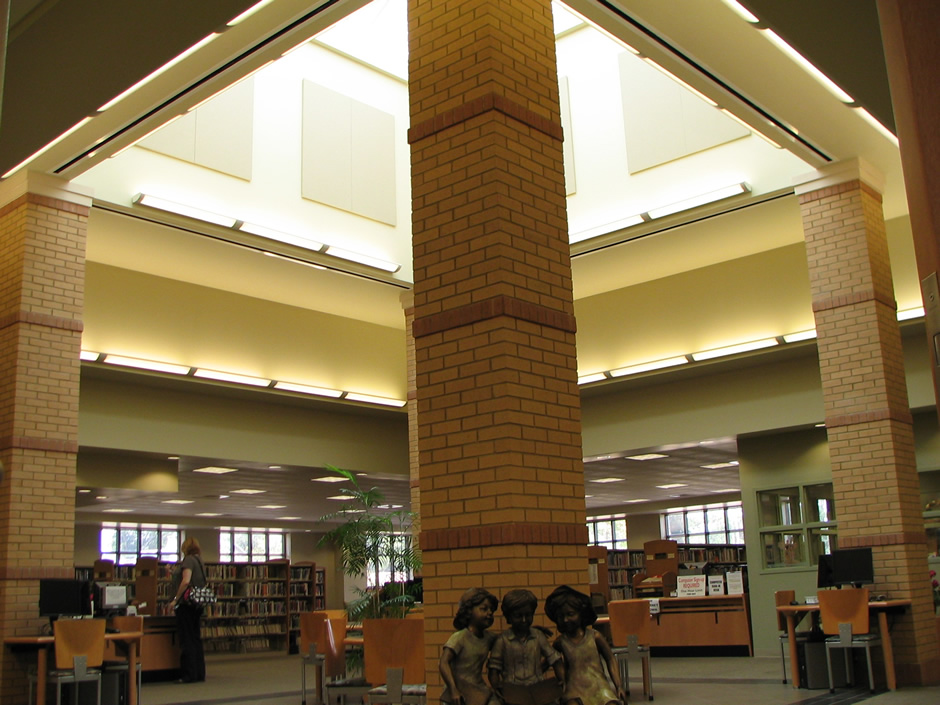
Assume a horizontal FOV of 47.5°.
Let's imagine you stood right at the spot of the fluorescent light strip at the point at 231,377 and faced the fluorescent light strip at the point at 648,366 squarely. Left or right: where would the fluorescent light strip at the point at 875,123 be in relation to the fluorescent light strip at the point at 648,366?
right

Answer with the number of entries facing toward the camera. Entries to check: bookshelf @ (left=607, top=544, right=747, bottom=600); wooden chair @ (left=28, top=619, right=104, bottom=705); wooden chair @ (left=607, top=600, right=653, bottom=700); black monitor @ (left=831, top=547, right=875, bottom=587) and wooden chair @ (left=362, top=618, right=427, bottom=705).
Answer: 2

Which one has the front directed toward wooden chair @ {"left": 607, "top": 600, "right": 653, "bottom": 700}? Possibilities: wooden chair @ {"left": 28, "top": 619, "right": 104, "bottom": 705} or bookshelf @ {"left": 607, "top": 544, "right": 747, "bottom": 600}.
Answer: the bookshelf

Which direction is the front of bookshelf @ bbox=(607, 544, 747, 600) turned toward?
toward the camera

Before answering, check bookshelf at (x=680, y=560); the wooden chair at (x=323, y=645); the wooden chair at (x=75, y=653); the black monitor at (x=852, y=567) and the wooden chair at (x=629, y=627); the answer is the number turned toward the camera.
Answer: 2

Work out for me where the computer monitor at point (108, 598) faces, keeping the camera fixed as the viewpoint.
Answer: facing the viewer and to the right of the viewer

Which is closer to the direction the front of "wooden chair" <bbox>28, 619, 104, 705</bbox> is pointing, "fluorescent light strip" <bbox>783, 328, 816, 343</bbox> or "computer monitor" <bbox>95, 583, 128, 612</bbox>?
the computer monitor

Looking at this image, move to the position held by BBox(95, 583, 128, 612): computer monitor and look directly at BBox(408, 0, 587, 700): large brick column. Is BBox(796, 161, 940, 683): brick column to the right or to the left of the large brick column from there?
left

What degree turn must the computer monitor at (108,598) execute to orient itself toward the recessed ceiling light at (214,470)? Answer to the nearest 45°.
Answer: approximately 135° to its left

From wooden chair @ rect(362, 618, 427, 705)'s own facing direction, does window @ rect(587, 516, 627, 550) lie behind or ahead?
ahead

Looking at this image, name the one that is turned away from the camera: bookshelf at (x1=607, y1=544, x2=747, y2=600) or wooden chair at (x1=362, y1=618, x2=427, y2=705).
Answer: the wooden chair

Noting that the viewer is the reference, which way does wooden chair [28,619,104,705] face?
facing away from the viewer and to the left of the viewer

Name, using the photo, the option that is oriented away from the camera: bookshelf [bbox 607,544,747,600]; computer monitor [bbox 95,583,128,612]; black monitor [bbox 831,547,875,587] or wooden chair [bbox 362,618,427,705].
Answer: the wooden chair

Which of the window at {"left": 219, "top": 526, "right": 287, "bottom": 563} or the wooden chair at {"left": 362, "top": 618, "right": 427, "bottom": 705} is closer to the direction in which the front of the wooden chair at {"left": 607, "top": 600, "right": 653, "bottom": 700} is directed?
the window

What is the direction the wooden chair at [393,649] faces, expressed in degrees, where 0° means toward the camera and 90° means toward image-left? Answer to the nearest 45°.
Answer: approximately 180°
